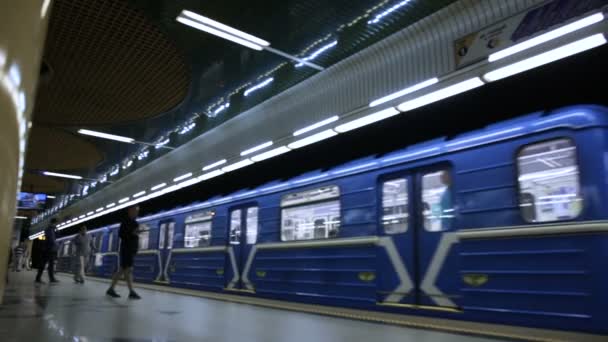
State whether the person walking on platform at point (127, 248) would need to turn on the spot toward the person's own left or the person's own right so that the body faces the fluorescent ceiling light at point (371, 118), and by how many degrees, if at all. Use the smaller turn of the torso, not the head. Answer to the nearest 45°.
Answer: approximately 45° to the person's own right

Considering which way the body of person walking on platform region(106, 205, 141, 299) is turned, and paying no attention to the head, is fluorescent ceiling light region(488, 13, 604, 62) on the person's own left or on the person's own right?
on the person's own right

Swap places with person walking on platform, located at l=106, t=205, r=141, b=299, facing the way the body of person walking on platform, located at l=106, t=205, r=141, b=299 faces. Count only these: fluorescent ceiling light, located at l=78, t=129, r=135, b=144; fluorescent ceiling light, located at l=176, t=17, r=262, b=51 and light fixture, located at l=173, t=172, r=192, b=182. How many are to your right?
1
